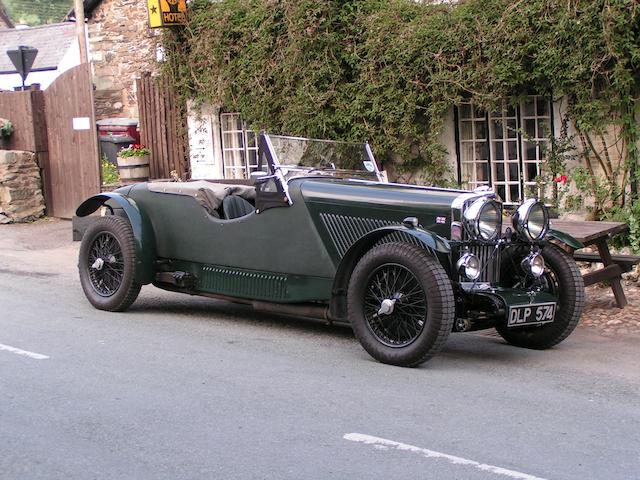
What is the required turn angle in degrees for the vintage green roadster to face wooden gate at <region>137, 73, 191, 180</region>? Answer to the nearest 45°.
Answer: approximately 135° to its left

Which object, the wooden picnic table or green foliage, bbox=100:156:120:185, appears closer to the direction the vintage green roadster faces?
the wooden picnic table

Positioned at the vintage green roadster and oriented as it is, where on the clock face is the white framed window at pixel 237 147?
The white framed window is roughly at 7 o'clock from the vintage green roadster.

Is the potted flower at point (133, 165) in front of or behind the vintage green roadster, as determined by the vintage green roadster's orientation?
behind

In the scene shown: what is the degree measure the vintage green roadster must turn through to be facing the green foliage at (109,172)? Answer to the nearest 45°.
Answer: approximately 135° to its left

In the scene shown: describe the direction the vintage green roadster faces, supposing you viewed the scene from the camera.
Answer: facing the viewer and to the right of the viewer

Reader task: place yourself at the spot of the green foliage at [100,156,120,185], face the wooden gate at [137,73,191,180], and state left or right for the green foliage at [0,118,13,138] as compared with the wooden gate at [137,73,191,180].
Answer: right

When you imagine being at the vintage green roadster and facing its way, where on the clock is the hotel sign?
The hotel sign is roughly at 7 o'clock from the vintage green roadster.

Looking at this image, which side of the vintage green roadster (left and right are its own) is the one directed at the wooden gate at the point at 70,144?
back

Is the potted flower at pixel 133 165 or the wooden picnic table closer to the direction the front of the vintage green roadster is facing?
the wooden picnic table
